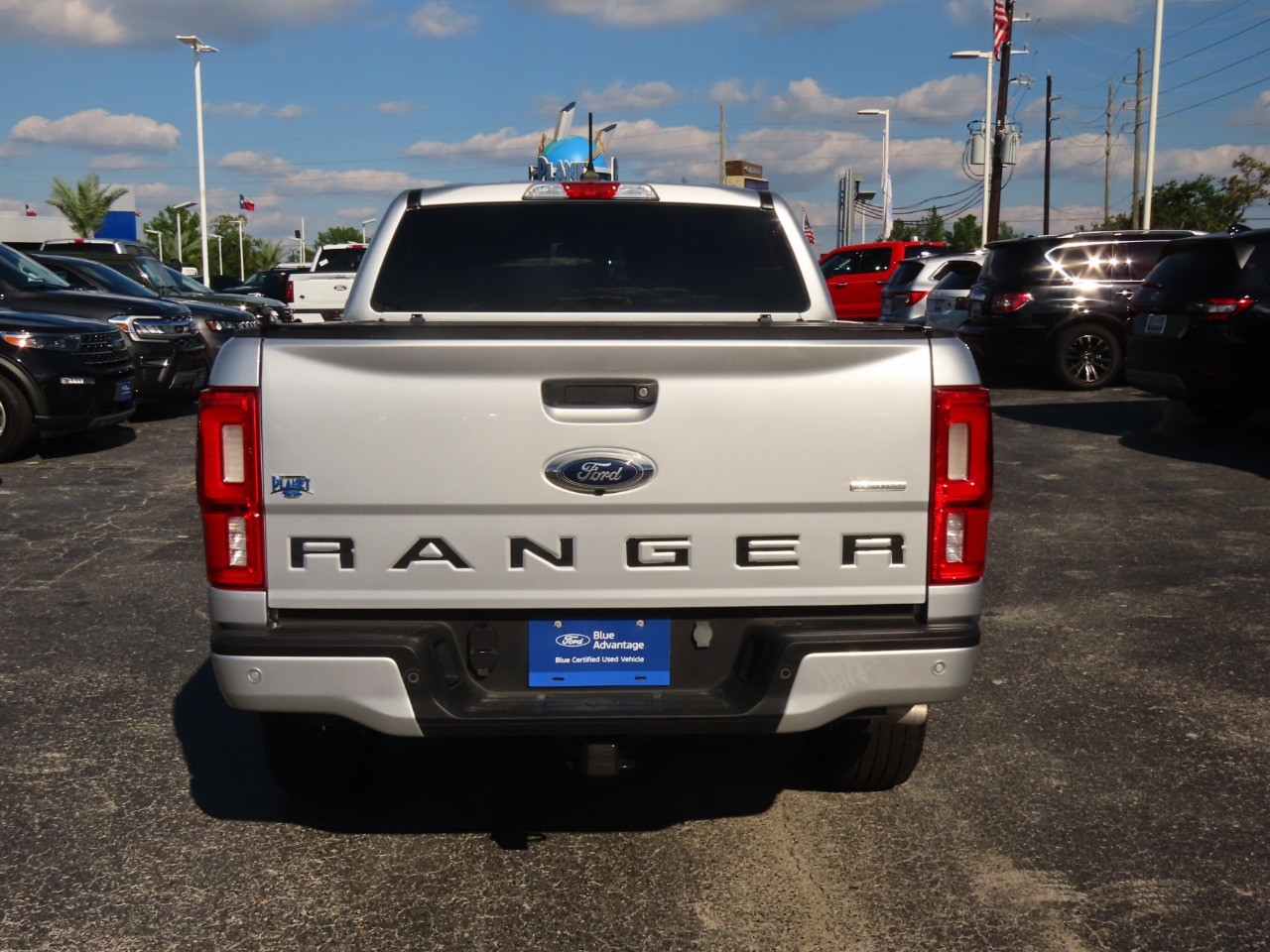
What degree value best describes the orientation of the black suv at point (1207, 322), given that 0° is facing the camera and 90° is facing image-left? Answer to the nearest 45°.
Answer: approximately 225°

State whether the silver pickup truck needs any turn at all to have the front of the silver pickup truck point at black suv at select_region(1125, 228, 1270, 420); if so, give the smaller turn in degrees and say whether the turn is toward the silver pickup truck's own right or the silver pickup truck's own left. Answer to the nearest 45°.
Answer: approximately 45° to the silver pickup truck's own right

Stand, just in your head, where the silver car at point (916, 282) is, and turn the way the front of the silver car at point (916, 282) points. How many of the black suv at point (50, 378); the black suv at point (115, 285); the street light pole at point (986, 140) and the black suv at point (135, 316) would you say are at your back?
3

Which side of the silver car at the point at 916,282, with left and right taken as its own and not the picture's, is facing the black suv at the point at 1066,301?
right

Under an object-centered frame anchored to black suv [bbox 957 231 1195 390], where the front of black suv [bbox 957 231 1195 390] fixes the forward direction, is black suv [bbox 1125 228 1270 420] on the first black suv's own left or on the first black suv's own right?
on the first black suv's own right

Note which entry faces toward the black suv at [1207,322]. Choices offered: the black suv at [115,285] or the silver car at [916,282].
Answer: the black suv at [115,285]

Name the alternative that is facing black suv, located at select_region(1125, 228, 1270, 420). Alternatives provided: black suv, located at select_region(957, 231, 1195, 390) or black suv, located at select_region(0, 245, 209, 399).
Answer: black suv, located at select_region(0, 245, 209, 399)

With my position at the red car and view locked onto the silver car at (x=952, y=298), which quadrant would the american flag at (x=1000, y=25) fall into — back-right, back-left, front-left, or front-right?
back-left

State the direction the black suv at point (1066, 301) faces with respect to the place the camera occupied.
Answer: facing away from the viewer and to the right of the viewer

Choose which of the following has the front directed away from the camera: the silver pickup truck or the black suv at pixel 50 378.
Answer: the silver pickup truck

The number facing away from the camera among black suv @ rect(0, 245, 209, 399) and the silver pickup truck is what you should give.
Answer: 1

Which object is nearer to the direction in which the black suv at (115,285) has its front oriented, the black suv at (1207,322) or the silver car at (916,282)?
the black suv

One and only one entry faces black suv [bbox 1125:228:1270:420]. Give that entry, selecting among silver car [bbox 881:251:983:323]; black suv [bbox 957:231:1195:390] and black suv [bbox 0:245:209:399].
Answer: black suv [bbox 0:245:209:399]

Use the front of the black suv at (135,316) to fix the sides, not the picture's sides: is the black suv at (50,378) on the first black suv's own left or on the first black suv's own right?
on the first black suv's own right
